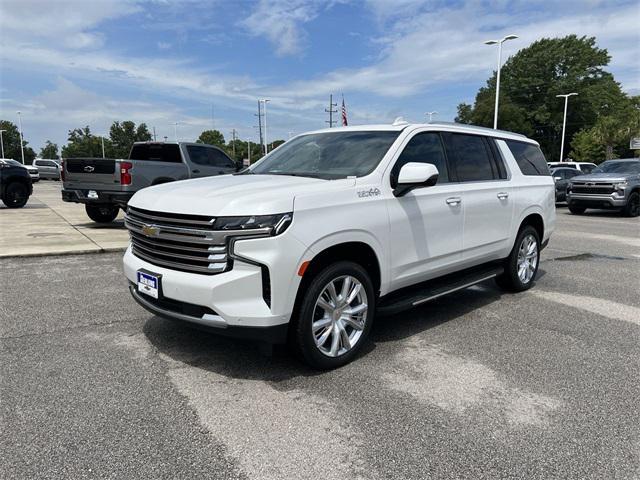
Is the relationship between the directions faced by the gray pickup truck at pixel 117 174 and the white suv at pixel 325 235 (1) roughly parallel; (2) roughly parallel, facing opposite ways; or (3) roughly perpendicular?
roughly parallel, facing opposite ways

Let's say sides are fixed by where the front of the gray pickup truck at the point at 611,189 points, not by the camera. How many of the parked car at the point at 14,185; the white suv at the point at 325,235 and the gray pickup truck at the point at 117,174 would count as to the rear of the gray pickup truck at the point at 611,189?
0

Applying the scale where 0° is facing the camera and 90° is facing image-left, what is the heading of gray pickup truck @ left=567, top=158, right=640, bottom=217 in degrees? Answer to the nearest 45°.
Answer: approximately 45°

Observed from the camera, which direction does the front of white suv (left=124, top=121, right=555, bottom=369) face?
facing the viewer and to the left of the viewer

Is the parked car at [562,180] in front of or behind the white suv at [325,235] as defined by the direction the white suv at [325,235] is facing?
behind

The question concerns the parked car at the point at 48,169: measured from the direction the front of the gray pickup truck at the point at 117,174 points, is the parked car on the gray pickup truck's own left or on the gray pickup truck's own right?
on the gray pickup truck's own left

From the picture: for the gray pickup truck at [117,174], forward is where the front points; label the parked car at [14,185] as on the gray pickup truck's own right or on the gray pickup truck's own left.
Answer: on the gray pickup truck's own left

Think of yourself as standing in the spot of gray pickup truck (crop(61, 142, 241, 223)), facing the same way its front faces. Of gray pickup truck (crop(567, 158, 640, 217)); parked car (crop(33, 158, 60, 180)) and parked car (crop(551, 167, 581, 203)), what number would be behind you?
0

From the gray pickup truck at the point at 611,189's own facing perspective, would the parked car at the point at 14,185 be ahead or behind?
ahead

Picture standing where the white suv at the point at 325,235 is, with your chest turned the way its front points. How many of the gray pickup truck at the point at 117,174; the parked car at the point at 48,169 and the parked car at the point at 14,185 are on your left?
0

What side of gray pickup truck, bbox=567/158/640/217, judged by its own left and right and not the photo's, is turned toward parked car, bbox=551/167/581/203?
right

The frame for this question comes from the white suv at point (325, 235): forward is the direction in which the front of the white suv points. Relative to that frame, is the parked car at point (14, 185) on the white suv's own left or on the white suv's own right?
on the white suv's own right

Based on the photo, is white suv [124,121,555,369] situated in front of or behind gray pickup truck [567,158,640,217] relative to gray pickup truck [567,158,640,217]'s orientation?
in front

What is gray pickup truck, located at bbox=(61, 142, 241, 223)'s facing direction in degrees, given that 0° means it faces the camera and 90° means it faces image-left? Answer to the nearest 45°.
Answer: approximately 225°

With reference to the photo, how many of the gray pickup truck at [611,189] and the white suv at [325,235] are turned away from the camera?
0

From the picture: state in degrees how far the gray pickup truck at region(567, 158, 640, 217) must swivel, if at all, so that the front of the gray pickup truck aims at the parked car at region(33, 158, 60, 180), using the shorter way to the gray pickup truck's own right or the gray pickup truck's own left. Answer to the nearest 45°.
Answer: approximately 45° to the gray pickup truck's own right

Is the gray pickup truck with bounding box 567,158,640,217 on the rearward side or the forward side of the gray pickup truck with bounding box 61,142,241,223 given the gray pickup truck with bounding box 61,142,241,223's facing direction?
on the forward side
